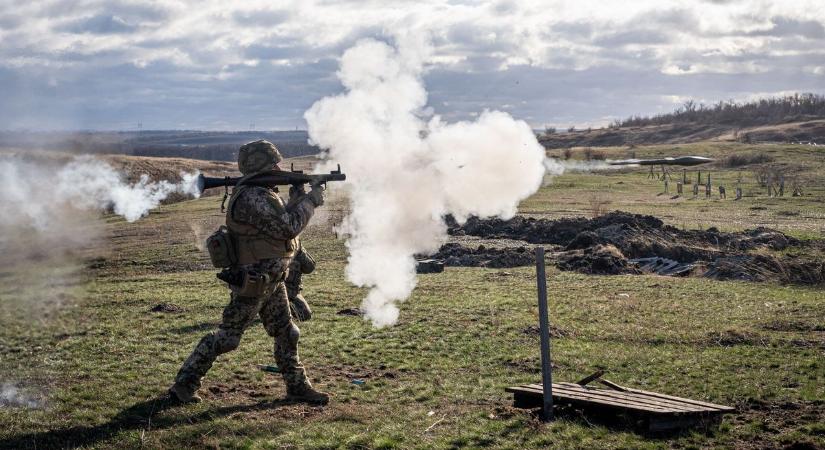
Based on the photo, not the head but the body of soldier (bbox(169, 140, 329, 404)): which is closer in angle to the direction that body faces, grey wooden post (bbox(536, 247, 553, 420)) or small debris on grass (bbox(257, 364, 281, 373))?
the grey wooden post

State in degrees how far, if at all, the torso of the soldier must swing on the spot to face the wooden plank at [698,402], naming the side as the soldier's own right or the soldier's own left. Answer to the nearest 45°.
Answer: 0° — they already face it

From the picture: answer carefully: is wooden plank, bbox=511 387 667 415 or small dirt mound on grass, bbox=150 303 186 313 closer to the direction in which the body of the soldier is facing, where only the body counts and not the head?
the wooden plank

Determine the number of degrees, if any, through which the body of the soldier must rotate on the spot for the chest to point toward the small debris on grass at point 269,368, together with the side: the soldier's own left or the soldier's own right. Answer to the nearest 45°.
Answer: approximately 90° to the soldier's own left

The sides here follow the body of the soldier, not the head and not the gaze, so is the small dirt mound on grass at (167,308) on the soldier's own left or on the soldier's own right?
on the soldier's own left

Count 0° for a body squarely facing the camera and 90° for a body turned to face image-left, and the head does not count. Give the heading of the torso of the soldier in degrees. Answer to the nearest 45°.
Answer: approximately 270°

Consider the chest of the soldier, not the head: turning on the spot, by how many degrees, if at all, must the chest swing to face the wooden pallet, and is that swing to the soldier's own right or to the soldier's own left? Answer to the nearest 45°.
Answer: approximately 45° to the soldier's own right
